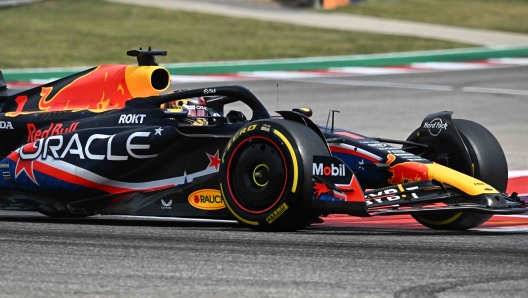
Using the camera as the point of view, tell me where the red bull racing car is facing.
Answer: facing the viewer and to the right of the viewer
